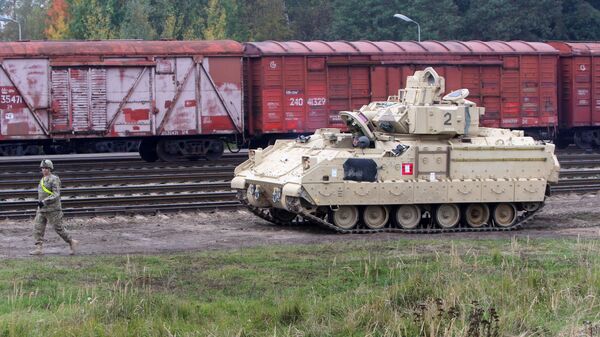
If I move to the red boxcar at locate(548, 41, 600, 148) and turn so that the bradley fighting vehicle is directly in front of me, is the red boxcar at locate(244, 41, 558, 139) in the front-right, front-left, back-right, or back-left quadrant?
front-right

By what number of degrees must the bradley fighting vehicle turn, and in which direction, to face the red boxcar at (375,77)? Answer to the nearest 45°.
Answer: approximately 135° to its right

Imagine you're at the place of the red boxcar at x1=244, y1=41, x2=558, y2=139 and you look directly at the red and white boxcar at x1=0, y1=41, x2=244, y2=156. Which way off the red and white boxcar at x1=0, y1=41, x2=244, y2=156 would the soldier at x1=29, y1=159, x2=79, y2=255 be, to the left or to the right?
left

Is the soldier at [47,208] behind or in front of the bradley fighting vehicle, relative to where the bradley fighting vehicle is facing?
in front

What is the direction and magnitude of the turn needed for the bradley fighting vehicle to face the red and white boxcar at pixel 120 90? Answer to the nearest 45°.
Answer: approximately 90° to its right

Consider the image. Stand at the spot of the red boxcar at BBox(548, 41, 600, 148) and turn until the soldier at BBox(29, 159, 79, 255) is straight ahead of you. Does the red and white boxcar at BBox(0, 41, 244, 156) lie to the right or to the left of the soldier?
right

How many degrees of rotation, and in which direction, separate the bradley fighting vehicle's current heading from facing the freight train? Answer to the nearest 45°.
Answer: approximately 90° to its right

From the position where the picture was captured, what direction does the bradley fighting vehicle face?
facing the viewer and to the left of the viewer

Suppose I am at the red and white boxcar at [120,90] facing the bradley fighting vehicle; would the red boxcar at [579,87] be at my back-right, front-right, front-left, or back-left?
front-left

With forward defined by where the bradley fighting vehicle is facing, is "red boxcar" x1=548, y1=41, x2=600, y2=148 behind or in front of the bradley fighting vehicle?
behind

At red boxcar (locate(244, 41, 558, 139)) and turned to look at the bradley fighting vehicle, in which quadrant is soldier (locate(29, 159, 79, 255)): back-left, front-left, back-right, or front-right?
front-right
